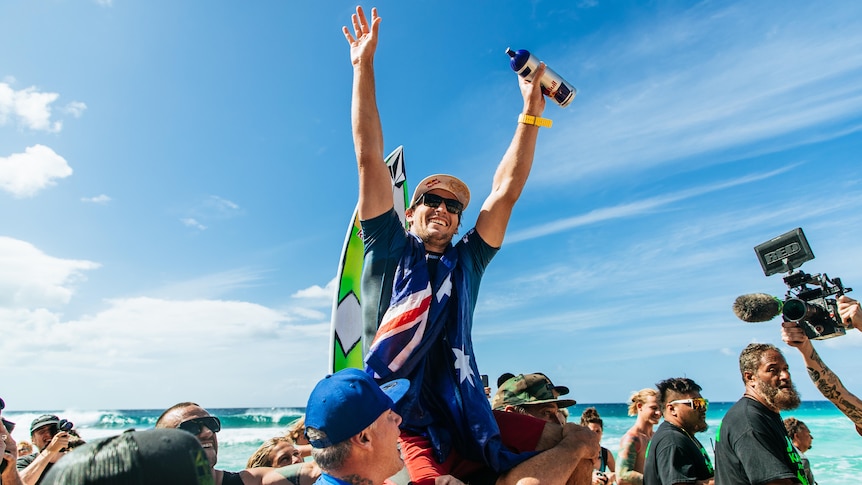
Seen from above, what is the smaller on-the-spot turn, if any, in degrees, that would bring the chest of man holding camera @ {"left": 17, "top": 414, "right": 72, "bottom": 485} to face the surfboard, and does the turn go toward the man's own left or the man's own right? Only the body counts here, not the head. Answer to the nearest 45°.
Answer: approximately 45° to the man's own left

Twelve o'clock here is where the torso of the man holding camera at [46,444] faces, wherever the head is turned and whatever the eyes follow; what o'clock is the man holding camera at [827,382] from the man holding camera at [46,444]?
the man holding camera at [827,382] is roughly at 12 o'clock from the man holding camera at [46,444].

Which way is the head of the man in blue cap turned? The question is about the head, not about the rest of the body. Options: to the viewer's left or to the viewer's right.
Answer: to the viewer's right

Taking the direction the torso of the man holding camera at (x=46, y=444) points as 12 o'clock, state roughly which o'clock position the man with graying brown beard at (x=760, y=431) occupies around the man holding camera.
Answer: The man with graying brown beard is roughly at 12 o'clock from the man holding camera.

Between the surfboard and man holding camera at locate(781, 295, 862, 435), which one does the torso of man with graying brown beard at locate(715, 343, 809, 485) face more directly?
the man holding camera

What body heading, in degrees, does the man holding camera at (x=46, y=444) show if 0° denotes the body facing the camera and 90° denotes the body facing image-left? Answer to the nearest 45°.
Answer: approximately 315°
